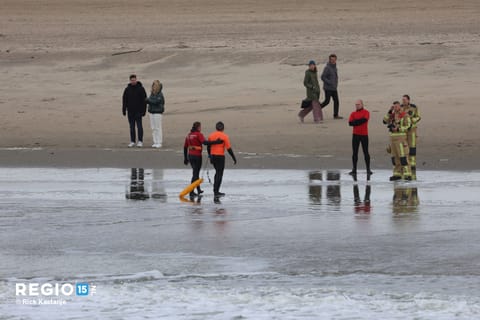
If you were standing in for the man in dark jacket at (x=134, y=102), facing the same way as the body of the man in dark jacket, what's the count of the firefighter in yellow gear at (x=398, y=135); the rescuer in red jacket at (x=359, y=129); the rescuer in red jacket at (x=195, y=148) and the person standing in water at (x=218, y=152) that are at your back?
0

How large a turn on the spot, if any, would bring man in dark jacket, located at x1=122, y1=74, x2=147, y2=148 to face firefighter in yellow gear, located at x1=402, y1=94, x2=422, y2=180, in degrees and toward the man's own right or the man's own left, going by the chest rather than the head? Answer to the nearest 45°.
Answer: approximately 45° to the man's own left

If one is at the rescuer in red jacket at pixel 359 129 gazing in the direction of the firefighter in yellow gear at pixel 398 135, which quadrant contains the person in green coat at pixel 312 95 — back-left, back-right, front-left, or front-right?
back-left

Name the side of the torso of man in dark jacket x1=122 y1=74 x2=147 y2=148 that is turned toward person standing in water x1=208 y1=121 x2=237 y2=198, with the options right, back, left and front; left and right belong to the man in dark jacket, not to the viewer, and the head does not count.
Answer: front

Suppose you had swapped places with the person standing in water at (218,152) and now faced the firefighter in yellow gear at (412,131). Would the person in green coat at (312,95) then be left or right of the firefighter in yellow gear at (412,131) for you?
left

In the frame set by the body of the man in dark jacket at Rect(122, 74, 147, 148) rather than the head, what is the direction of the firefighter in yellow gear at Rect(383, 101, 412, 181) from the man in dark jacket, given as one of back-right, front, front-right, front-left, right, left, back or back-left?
front-left

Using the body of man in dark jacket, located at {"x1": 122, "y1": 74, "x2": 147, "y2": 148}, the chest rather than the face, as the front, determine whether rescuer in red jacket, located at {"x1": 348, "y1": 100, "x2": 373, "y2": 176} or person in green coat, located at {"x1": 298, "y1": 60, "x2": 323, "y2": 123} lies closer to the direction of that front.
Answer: the rescuer in red jacket

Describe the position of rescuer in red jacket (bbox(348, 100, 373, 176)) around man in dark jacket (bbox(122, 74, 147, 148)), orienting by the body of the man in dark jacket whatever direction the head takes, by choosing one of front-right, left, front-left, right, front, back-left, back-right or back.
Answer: front-left

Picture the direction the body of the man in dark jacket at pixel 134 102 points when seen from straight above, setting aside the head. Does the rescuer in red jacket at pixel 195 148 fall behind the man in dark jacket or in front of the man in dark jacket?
in front

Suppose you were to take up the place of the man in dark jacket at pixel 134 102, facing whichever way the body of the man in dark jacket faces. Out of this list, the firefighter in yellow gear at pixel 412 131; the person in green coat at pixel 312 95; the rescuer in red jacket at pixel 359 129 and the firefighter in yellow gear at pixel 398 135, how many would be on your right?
0

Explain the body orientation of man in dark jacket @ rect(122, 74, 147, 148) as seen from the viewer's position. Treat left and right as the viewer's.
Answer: facing the viewer

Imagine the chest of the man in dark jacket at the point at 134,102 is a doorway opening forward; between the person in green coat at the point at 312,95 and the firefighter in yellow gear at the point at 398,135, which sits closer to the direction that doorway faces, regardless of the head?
the firefighter in yellow gear

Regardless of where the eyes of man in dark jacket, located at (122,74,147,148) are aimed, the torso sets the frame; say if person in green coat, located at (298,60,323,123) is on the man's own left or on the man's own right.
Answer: on the man's own left

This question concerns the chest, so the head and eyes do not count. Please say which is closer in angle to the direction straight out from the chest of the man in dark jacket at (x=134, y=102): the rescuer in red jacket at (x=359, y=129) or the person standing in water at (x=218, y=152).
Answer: the person standing in water
